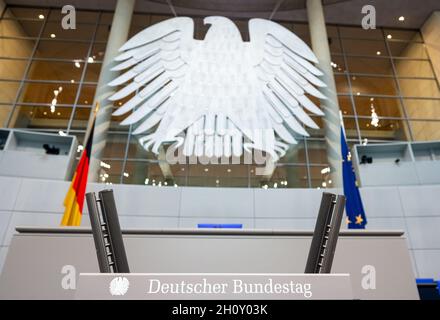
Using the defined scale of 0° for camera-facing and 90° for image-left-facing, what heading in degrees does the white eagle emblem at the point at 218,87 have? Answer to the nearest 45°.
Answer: approximately 0°
